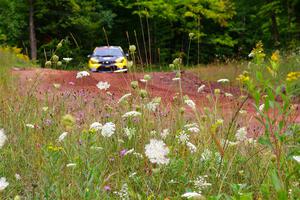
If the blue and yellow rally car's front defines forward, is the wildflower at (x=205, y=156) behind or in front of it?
in front

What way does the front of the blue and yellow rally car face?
toward the camera

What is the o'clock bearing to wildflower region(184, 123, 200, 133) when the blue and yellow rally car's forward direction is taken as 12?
The wildflower is roughly at 12 o'clock from the blue and yellow rally car.

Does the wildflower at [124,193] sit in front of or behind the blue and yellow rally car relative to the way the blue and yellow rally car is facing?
in front

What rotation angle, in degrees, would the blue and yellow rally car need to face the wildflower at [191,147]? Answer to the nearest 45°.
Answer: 0° — it already faces it

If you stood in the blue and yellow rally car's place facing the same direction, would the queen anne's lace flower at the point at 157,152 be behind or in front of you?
in front
